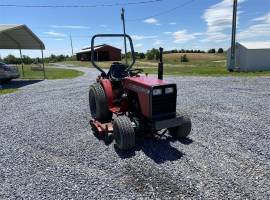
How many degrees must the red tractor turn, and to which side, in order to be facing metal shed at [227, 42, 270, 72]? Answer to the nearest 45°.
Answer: approximately 90° to its left

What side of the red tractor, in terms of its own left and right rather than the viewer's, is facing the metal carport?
back

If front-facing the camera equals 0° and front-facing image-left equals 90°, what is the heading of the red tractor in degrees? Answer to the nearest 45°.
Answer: approximately 315°

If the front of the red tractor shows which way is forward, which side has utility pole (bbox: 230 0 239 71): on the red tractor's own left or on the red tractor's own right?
on the red tractor's own left

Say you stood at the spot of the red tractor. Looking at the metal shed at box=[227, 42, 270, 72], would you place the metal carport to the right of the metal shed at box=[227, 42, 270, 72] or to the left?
left

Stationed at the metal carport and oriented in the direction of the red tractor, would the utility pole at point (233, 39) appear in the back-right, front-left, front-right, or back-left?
front-left
